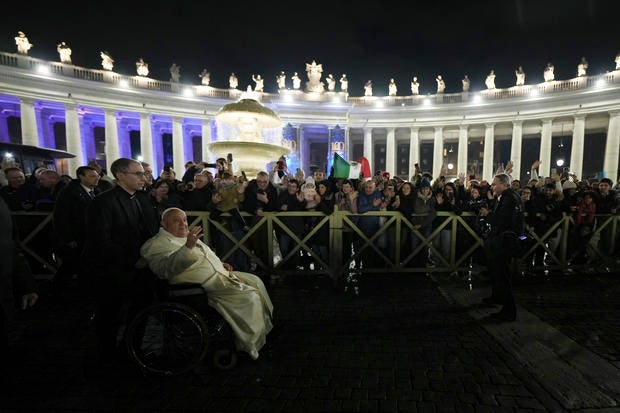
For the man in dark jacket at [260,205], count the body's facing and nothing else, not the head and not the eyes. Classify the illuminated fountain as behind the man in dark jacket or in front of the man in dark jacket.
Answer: behind

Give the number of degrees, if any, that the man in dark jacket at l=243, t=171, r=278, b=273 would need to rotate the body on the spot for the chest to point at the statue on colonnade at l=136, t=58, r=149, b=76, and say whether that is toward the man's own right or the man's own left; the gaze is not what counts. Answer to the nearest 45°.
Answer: approximately 135° to the man's own right

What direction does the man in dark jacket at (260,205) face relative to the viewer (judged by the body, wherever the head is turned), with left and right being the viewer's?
facing the viewer

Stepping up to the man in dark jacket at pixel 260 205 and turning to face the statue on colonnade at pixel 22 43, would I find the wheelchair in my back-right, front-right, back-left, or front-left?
back-left

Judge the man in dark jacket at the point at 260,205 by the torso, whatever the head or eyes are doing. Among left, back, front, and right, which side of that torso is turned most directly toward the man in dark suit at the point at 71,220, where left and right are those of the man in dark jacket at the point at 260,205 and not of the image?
right

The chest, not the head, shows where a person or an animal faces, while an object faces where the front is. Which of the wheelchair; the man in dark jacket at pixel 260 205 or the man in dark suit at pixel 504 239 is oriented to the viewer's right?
the wheelchair

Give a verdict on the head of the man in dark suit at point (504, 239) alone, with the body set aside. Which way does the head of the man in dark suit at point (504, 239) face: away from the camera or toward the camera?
toward the camera

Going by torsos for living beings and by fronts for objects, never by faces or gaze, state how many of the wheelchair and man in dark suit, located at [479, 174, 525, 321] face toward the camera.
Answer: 0

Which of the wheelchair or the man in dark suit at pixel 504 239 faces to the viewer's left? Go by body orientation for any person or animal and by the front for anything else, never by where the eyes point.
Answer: the man in dark suit

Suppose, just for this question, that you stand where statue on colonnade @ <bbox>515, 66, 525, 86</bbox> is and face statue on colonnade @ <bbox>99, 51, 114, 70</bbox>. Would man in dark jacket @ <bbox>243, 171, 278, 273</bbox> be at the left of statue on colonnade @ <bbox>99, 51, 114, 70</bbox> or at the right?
left

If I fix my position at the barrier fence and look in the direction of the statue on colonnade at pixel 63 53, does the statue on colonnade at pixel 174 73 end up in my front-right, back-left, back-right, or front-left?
front-right

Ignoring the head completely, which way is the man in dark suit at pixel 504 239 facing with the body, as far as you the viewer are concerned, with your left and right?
facing to the left of the viewer

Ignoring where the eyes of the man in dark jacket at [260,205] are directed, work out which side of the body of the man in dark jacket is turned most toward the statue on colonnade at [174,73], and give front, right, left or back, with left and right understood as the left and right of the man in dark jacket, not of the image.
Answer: back

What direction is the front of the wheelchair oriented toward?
to the viewer's right

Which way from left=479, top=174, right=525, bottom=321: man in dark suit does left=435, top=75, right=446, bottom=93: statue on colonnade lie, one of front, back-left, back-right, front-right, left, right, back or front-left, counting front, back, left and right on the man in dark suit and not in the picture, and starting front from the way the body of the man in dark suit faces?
right

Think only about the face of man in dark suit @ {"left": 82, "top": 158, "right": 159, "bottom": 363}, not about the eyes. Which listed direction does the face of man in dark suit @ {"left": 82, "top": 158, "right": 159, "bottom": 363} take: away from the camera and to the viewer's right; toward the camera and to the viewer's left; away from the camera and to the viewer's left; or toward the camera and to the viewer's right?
toward the camera and to the viewer's right
